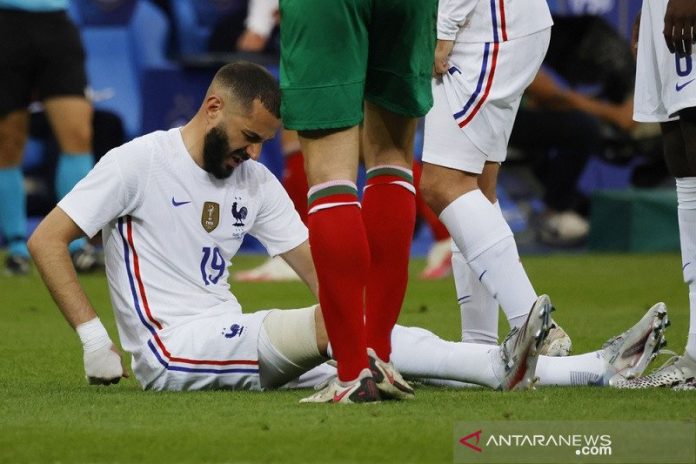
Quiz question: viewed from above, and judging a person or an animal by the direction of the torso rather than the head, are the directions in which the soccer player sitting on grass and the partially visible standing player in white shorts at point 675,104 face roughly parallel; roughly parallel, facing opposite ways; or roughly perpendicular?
roughly perpendicular

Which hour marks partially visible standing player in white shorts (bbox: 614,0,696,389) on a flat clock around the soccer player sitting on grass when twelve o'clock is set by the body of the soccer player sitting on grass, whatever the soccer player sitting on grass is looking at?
The partially visible standing player in white shorts is roughly at 10 o'clock from the soccer player sitting on grass.

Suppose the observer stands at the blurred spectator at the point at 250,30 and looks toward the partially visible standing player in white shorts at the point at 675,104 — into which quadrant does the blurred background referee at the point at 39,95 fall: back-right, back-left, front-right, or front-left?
front-right

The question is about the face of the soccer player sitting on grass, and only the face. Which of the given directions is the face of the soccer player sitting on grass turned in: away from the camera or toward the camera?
toward the camera

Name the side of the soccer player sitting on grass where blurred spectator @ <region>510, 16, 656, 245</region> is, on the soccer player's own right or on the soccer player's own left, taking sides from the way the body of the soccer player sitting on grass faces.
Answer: on the soccer player's own left

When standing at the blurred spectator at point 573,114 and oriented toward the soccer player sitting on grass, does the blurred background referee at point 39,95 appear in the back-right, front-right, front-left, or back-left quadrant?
front-right

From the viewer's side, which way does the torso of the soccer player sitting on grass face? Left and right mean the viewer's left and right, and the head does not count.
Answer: facing the viewer and to the right of the viewer

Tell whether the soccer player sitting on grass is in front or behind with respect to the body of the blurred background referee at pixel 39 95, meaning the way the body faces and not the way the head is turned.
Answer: in front

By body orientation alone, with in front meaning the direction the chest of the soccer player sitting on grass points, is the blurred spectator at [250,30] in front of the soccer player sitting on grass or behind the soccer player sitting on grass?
behind

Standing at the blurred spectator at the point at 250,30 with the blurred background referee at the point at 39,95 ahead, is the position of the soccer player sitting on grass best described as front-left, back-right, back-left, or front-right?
front-left

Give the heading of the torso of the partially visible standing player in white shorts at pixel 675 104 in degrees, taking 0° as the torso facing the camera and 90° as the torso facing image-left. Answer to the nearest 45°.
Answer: approximately 45°
